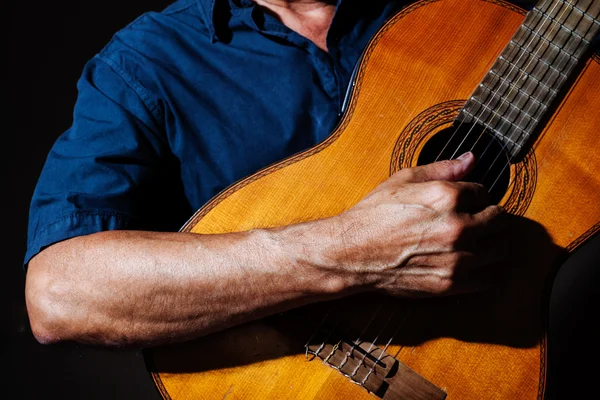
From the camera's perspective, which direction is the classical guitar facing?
toward the camera

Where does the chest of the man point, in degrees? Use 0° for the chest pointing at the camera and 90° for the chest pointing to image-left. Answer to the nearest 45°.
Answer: approximately 315°
